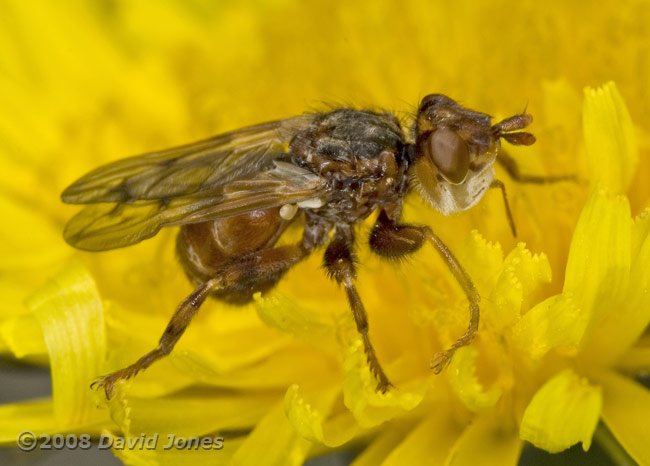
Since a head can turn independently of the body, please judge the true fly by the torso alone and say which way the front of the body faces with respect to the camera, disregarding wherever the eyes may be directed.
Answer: to the viewer's right
